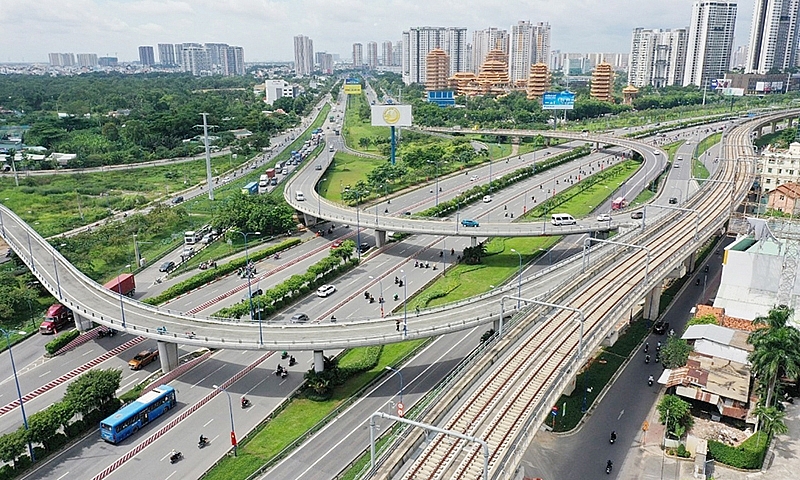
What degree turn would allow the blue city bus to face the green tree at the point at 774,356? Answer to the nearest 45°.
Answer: approximately 90° to its right

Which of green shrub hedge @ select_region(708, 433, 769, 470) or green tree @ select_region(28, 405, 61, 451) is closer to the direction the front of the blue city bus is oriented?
the green shrub hedge

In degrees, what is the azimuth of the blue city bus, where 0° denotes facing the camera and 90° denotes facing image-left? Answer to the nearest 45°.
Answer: approximately 225°

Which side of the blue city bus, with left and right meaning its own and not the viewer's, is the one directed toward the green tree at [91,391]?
left

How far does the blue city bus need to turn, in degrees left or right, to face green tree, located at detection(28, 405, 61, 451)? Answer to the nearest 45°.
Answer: approximately 135° to its left
